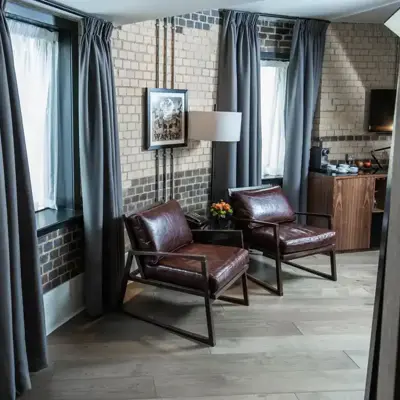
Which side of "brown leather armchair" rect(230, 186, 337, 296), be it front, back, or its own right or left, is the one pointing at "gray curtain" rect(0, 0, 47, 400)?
right

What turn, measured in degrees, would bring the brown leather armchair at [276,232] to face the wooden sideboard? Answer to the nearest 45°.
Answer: approximately 90° to its left

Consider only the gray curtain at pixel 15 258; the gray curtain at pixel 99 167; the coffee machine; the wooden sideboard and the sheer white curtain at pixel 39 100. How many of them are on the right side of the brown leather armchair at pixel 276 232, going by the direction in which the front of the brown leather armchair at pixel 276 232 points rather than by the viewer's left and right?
3

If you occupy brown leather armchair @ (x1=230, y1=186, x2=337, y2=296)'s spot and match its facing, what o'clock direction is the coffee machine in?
The coffee machine is roughly at 8 o'clock from the brown leather armchair.

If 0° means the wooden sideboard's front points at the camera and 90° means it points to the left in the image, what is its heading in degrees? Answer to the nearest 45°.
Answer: approximately 0°

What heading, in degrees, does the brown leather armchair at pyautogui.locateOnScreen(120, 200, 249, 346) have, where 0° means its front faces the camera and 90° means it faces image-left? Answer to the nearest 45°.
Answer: approximately 315°

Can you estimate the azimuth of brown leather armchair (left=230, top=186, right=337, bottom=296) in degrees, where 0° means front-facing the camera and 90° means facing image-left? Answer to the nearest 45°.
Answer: approximately 315°

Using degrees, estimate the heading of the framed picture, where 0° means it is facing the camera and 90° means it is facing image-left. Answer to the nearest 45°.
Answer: approximately 315°

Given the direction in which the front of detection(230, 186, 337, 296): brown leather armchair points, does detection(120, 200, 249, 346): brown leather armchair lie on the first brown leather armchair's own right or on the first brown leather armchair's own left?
on the first brown leather armchair's own right
